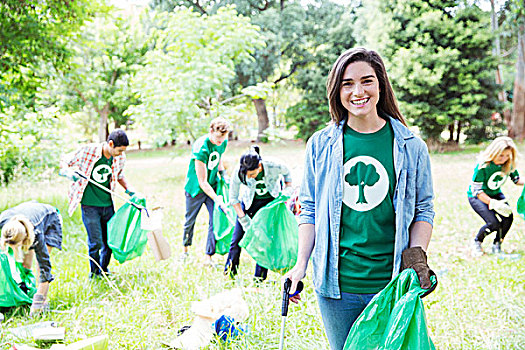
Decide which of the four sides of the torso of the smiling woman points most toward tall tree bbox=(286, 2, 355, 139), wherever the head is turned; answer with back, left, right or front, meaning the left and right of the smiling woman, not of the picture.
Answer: back

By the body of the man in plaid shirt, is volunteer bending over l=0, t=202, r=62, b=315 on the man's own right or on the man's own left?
on the man's own right

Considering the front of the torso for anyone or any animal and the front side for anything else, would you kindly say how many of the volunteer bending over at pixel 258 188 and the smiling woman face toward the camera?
2

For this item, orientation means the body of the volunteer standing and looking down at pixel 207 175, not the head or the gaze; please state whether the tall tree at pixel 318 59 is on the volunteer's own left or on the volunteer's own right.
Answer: on the volunteer's own left

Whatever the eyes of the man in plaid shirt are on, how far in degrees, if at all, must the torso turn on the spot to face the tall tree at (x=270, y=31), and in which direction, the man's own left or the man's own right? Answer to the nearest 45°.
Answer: approximately 90° to the man's own left

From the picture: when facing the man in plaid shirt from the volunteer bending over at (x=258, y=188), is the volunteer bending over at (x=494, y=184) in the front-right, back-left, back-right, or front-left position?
back-right

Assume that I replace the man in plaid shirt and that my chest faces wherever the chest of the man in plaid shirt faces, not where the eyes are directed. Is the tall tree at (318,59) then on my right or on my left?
on my left

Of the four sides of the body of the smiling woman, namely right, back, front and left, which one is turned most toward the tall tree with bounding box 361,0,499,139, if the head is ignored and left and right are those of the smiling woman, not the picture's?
back
